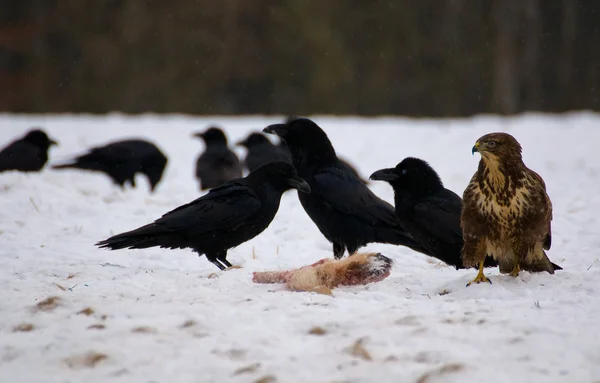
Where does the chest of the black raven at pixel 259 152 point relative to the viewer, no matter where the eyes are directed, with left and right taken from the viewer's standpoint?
facing to the left of the viewer

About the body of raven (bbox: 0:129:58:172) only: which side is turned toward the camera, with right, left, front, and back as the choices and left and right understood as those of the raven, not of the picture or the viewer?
right

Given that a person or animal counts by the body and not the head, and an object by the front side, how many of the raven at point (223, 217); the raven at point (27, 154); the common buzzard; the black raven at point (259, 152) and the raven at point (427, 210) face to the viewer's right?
2

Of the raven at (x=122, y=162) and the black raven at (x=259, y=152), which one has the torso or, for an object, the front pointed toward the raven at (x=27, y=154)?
the black raven

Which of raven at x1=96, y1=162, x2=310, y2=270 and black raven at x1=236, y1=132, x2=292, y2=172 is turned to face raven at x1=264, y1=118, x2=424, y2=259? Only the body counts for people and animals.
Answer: raven at x1=96, y1=162, x2=310, y2=270

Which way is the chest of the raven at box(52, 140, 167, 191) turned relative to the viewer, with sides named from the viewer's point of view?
facing to the right of the viewer

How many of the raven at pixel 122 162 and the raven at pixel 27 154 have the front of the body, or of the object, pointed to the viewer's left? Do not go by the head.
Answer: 0

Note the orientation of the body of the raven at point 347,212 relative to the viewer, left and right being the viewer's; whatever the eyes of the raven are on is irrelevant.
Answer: facing to the left of the viewer

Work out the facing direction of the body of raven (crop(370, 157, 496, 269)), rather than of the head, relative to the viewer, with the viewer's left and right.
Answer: facing to the left of the viewer
